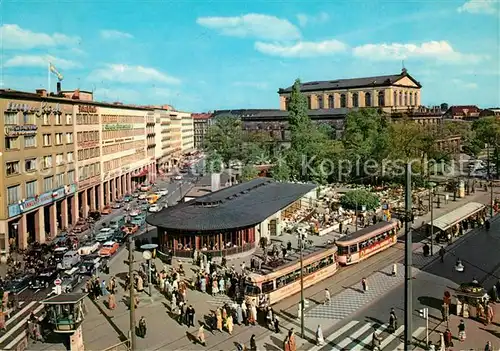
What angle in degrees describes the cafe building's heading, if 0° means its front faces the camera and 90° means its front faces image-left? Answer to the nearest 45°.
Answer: approximately 45°

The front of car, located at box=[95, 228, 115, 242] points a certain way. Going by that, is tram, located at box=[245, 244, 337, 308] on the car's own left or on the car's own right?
on the car's own left

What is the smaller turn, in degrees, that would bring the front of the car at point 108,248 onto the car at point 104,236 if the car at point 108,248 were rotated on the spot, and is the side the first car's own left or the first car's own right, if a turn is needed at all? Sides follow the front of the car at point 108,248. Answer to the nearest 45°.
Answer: approximately 135° to the first car's own right

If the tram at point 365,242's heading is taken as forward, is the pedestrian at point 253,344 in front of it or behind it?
in front

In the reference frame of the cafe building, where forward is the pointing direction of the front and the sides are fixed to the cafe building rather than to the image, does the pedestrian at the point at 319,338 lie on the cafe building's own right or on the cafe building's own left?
on the cafe building's own left

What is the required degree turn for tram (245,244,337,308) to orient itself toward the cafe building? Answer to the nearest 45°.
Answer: approximately 90° to its right

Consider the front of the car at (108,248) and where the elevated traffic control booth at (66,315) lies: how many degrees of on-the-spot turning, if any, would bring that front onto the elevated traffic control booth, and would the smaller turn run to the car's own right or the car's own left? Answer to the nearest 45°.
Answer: approximately 45° to the car's own left

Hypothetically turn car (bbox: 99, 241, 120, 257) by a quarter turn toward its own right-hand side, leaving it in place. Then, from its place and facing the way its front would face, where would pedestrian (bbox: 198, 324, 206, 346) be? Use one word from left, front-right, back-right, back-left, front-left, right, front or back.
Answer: back-left

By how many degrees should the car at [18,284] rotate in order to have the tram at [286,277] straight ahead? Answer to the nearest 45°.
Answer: approximately 90° to its left
